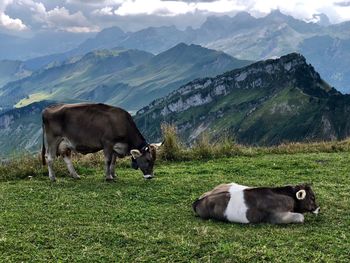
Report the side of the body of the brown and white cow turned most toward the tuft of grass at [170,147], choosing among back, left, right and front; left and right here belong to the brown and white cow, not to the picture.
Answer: left

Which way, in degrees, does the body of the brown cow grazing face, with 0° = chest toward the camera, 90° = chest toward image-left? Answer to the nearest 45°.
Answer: approximately 270°

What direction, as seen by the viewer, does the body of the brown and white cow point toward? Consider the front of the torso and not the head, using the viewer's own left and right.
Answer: facing to the right of the viewer

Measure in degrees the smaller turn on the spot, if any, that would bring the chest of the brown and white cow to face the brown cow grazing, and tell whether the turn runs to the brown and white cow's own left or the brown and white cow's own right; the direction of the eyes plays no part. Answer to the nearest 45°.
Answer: approximately 135° to the brown and white cow's own left

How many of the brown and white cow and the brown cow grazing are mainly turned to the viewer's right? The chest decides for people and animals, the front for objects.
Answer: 2

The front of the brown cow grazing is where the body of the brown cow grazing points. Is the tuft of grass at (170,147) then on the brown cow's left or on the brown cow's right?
on the brown cow's left
